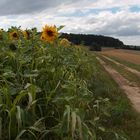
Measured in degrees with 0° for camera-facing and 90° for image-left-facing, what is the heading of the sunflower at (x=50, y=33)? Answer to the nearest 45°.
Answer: approximately 0°

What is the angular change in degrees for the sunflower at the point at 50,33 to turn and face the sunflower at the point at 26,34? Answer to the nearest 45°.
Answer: approximately 135° to its right

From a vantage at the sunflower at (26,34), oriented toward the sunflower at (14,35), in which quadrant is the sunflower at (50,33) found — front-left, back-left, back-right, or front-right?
back-left

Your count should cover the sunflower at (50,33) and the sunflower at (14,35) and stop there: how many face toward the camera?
2
